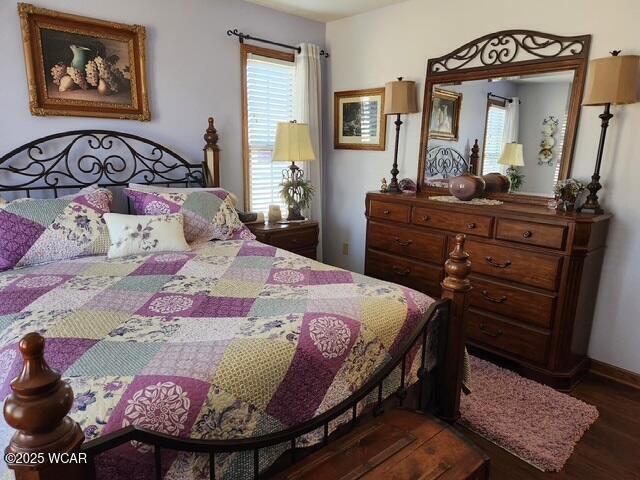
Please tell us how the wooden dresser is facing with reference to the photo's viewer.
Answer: facing the viewer and to the left of the viewer

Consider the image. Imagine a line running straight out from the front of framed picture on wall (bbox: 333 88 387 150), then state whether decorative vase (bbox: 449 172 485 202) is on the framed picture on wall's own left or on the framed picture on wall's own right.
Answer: on the framed picture on wall's own left

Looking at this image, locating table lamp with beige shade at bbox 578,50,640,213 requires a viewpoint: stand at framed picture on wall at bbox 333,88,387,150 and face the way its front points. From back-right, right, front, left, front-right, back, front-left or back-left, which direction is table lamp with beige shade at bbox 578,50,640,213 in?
left

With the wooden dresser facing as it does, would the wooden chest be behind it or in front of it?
in front

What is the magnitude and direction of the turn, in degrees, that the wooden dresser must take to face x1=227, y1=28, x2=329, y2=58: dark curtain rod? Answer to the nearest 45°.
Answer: approximately 45° to its right

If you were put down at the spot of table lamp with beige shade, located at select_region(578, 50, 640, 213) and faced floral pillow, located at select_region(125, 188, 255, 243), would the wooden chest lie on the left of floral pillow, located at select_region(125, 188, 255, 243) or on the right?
left

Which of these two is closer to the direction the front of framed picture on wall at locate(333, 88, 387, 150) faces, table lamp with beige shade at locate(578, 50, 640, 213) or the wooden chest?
the wooden chest

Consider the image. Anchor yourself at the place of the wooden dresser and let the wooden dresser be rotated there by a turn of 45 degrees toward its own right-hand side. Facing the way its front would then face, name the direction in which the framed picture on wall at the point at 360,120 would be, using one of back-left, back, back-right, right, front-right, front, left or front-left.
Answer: front-right

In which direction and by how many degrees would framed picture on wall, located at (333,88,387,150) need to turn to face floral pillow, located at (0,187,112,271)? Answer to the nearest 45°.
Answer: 0° — it already faces it

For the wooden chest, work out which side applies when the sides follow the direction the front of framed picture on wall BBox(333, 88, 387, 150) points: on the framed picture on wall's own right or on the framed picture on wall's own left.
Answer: on the framed picture on wall's own left

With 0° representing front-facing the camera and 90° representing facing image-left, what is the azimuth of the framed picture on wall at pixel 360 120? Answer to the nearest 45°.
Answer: approximately 45°
